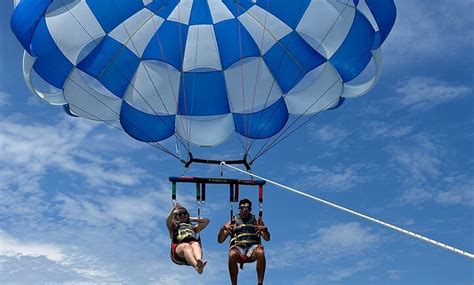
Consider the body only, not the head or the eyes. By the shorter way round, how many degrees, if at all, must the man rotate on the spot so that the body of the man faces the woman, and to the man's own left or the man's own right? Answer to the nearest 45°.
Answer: approximately 90° to the man's own right

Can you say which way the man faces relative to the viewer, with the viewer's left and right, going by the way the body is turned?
facing the viewer
